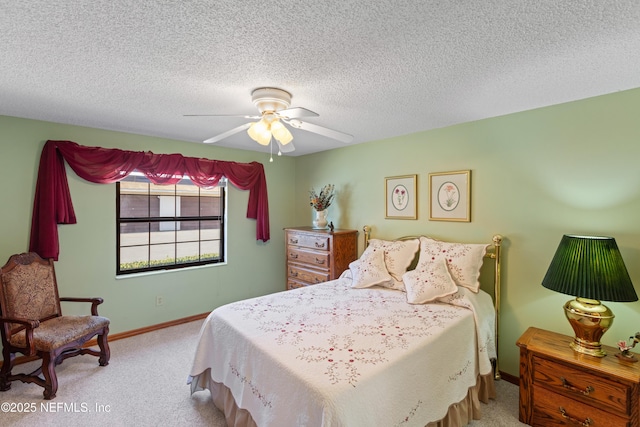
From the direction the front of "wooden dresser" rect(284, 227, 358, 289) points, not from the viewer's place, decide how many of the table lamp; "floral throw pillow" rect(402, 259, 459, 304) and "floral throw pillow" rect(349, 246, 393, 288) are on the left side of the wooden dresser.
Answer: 3

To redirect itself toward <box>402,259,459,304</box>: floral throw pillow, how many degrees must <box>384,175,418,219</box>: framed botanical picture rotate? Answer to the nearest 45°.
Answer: approximately 45° to its left

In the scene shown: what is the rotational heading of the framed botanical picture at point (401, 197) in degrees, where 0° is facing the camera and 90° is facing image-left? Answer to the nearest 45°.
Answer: approximately 45°

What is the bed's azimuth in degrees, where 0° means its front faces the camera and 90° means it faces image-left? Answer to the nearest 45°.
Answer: approximately 45°

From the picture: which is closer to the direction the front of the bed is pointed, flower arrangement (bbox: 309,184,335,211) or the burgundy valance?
the burgundy valance

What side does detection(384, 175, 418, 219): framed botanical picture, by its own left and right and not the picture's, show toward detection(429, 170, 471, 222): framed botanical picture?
left

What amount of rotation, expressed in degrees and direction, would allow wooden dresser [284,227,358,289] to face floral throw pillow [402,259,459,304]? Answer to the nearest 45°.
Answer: approximately 90° to its left

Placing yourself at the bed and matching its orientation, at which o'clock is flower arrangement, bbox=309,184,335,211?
The flower arrangement is roughly at 4 o'clock from the bed.

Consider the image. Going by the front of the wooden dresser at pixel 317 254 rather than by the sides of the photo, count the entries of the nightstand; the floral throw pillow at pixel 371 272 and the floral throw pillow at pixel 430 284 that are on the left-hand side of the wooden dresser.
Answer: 3

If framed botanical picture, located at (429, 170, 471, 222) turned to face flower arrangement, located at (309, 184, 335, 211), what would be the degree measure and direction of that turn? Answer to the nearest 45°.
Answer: approximately 45° to its right

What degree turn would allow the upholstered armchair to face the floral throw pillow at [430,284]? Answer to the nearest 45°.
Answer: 0° — it already faces it
